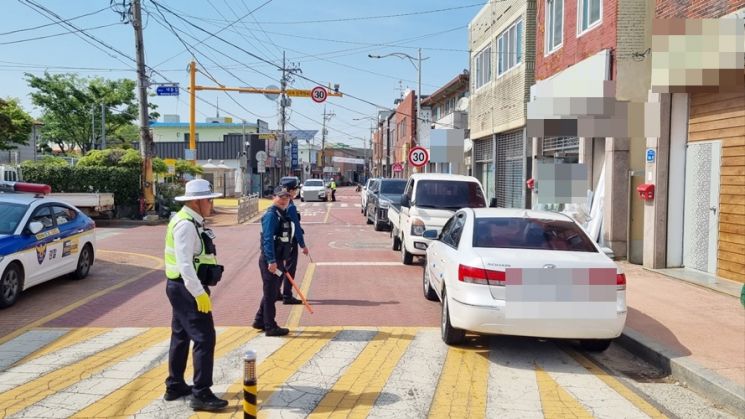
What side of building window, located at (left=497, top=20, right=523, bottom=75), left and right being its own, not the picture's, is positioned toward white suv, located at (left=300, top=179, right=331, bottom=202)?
right

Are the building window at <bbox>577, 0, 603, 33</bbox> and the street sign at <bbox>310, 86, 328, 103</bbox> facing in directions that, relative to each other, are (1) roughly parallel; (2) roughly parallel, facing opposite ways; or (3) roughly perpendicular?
roughly perpendicular

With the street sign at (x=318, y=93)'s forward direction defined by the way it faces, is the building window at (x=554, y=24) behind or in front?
in front

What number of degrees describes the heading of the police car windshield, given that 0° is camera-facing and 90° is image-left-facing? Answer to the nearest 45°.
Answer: approximately 45°

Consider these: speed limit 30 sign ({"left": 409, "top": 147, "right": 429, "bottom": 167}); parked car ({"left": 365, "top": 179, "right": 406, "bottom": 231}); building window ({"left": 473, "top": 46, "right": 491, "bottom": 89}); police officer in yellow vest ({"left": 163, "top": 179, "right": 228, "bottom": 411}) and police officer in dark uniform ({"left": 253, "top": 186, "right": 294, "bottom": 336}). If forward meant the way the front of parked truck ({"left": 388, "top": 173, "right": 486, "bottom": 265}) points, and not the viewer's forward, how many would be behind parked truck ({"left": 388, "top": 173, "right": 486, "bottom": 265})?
3

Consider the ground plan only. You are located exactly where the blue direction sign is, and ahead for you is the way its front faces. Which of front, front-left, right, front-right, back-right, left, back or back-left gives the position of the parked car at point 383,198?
front-left

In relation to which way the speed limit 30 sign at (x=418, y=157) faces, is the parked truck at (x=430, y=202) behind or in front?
in front

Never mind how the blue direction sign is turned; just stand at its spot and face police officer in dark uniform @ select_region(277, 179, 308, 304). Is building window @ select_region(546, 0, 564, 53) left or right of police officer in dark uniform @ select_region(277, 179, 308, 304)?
left

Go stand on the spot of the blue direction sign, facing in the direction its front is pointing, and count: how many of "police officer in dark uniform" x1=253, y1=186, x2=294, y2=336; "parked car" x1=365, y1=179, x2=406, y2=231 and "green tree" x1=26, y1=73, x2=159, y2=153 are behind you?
1

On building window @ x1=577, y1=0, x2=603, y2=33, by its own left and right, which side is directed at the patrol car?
front

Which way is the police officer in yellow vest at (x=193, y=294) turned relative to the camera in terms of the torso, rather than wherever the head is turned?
to the viewer's right

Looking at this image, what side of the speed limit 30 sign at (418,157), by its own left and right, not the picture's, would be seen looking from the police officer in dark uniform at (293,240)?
front
